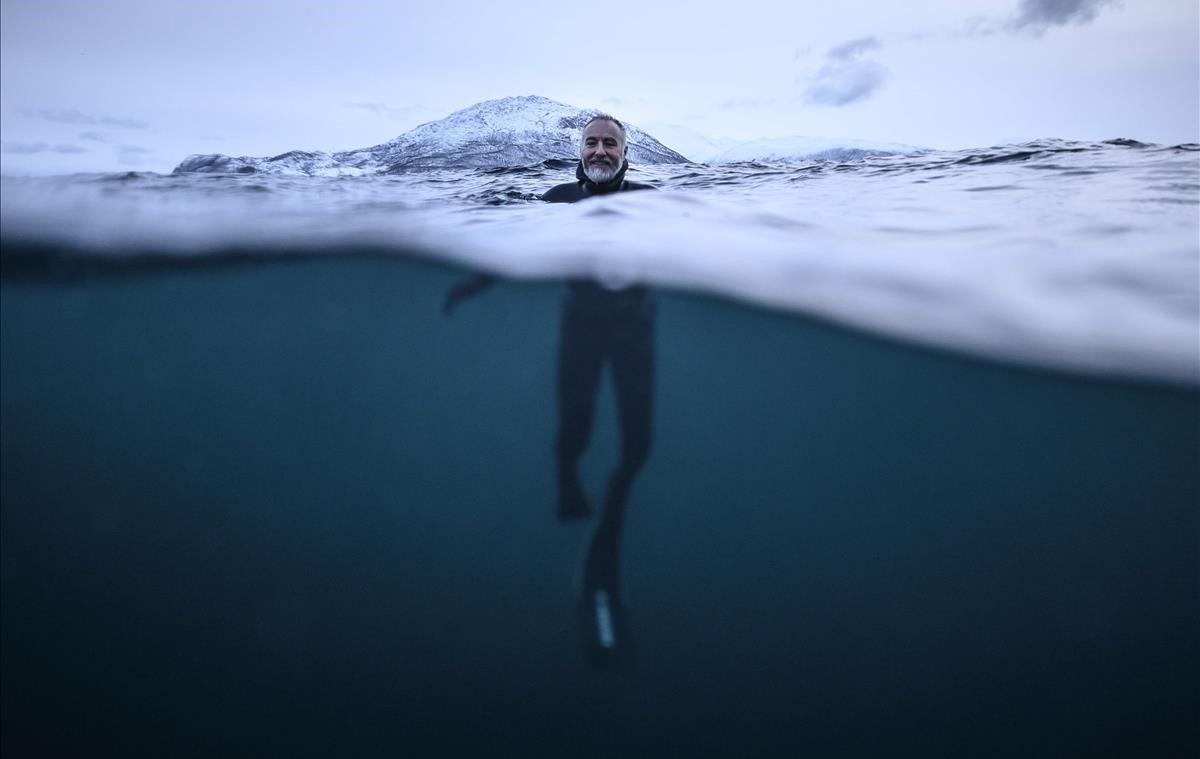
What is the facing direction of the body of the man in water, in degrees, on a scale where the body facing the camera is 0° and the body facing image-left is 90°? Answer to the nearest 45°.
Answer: approximately 0°

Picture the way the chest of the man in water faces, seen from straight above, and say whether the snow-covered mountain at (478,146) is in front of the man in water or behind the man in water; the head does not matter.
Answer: behind
